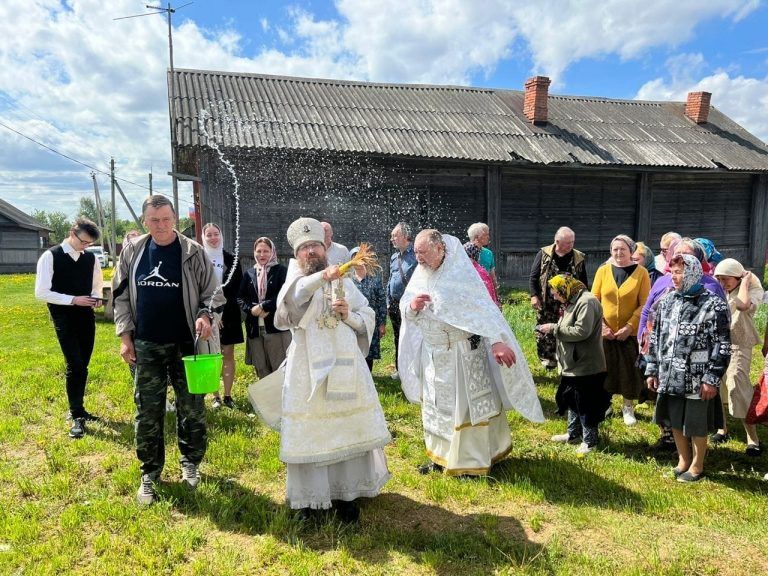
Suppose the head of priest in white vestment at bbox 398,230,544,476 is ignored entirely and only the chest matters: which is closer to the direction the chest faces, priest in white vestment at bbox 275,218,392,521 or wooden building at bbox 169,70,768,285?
the priest in white vestment

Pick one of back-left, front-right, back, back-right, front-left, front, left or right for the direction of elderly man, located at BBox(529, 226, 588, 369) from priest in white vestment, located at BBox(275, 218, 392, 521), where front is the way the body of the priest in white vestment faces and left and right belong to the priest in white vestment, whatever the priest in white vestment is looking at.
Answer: back-left

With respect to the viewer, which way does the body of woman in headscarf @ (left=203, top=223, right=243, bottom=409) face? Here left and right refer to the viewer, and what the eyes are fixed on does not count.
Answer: facing the viewer

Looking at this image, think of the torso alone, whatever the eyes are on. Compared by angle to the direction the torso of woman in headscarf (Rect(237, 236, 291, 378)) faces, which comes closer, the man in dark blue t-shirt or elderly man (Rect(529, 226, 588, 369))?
the man in dark blue t-shirt

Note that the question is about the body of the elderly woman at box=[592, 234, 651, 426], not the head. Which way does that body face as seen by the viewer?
toward the camera

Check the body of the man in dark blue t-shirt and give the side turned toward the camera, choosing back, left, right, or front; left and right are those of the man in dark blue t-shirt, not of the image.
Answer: front

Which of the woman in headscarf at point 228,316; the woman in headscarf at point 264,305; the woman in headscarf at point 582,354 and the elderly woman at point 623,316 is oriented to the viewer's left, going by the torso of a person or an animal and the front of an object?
the woman in headscarf at point 582,354

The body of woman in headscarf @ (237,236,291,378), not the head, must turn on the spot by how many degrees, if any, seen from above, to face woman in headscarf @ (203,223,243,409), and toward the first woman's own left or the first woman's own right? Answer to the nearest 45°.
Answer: approximately 135° to the first woman's own right

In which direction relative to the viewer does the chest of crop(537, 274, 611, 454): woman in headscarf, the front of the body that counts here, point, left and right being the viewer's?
facing to the left of the viewer

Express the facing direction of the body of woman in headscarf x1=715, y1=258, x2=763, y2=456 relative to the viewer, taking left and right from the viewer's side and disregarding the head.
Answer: facing the viewer and to the left of the viewer

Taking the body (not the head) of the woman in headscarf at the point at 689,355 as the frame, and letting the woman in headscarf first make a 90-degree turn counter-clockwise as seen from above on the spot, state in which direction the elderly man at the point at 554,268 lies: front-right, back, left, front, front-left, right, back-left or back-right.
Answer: back

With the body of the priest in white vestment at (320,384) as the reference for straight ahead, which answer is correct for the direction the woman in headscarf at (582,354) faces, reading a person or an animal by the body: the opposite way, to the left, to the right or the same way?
to the right

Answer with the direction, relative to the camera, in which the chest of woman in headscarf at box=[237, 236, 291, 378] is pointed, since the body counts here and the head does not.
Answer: toward the camera

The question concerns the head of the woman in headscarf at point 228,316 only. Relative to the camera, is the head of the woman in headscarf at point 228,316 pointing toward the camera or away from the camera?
toward the camera

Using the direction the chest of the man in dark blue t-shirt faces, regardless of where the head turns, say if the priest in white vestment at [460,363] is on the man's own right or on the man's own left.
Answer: on the man's own left

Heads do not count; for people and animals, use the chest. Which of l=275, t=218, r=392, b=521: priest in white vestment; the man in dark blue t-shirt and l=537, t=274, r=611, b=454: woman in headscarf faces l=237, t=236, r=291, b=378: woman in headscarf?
l=537, t=274, r=611, b=454: woman in headscarf

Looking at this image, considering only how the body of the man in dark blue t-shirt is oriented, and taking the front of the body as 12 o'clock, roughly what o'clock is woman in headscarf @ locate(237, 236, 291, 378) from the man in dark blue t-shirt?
The woman in headscarf is roughly at 7 o'clock from the man in dark blue t-shirt.

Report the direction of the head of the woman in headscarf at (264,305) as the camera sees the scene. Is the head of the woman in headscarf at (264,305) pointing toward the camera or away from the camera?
toward the camera

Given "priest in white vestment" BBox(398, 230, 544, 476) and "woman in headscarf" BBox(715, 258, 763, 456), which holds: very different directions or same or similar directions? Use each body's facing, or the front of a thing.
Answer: same or similar directions
